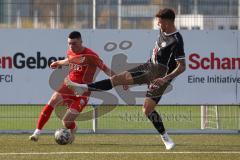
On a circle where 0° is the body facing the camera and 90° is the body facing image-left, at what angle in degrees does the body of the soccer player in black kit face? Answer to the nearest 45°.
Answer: approximately 45°

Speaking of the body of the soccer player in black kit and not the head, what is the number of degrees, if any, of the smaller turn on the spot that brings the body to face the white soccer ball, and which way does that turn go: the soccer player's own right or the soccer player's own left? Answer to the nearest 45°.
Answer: approximately 45° to the soccer player's own right

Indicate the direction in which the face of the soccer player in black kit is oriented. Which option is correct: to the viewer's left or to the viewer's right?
to the viewer's left

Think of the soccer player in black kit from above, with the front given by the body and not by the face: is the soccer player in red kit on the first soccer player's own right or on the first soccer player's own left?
on the first soccer player's own right
